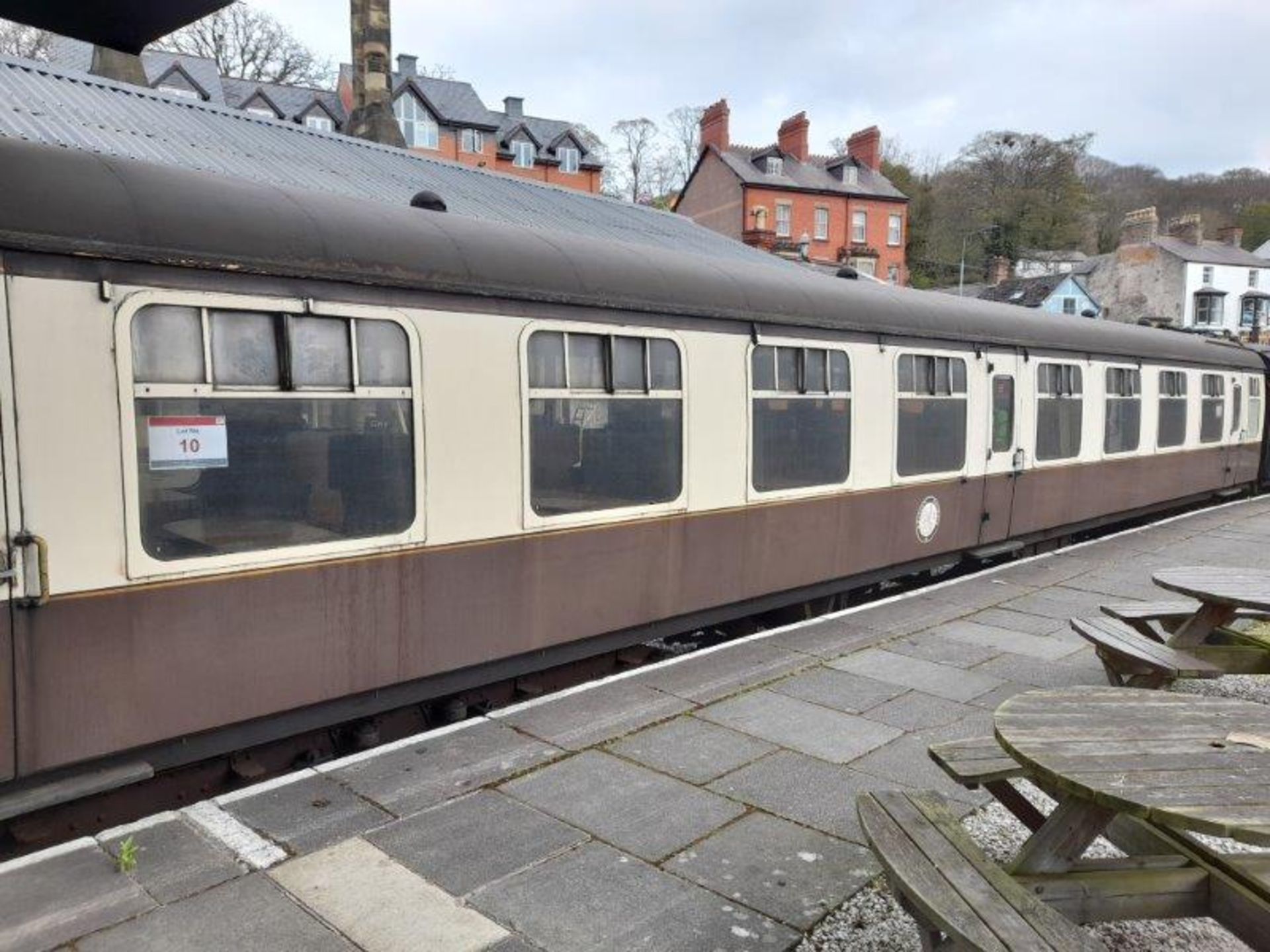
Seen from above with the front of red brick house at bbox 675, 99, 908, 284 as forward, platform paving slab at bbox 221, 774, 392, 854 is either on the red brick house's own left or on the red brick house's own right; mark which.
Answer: on the red brick house's own right

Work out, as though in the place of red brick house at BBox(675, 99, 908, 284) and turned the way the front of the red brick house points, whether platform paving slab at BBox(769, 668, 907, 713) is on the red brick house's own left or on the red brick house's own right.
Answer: on the red brick house's own right

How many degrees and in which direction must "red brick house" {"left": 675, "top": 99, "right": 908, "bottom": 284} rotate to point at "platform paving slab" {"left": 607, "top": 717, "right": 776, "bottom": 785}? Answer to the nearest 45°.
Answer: approximately 45° to its right

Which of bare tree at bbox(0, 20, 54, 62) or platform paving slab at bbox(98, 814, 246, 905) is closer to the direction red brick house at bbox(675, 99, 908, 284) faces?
the platform paving slab

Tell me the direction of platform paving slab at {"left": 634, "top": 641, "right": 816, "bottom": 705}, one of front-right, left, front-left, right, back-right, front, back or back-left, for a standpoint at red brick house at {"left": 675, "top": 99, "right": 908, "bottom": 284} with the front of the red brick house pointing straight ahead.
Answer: front-right

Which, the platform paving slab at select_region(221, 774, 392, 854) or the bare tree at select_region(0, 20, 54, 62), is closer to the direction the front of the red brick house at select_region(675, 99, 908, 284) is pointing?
the platform paving slab

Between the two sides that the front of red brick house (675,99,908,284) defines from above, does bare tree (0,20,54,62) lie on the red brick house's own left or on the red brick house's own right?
on the red brick house's own right

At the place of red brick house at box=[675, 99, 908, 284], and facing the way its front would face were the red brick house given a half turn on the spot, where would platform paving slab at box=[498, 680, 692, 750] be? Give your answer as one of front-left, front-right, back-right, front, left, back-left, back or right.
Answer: back-left

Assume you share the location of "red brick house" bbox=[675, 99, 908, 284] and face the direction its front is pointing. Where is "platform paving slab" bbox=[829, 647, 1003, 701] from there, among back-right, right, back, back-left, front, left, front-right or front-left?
front-right

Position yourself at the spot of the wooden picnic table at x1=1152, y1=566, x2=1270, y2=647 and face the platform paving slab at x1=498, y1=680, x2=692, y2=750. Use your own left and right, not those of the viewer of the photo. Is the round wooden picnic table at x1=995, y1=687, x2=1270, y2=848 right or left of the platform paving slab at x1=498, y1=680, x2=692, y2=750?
left

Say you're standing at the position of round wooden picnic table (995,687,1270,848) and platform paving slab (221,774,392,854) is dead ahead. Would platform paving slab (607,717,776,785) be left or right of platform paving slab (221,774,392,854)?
right

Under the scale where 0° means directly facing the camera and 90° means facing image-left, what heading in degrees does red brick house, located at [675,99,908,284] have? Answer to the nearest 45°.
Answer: approximately 315°

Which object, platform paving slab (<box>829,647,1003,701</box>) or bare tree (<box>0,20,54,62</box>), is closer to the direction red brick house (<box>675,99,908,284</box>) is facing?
the platform paving slab

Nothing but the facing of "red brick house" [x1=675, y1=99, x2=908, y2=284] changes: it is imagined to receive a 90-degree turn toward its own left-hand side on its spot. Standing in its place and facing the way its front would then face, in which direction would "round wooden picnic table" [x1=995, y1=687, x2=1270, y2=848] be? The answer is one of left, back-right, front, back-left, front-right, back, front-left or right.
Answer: back-right
